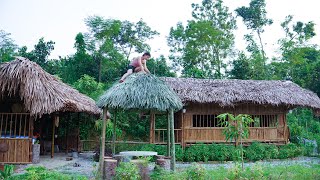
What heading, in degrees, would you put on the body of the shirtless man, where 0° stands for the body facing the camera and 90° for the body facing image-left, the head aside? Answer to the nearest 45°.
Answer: approximately 270°

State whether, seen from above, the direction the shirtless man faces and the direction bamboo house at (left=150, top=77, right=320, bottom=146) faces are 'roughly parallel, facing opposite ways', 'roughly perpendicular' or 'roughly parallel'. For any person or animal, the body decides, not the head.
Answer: roughly perpendicular

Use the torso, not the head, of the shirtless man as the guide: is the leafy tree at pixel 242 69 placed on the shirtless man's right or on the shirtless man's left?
on the shirtless man's left

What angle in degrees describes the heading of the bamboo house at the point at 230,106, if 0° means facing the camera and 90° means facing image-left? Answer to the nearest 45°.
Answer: approximately 0°

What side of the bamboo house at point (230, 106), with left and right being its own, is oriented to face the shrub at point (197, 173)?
front

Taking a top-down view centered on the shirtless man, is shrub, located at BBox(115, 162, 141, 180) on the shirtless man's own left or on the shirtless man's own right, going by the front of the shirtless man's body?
on the shirtless man's own right

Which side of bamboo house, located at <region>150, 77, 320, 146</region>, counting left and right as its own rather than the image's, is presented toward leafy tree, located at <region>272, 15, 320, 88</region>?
back

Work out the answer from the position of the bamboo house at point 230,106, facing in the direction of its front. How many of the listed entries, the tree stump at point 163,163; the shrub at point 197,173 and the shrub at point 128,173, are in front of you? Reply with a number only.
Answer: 3

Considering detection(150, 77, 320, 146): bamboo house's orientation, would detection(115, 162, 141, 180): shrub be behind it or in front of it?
in front

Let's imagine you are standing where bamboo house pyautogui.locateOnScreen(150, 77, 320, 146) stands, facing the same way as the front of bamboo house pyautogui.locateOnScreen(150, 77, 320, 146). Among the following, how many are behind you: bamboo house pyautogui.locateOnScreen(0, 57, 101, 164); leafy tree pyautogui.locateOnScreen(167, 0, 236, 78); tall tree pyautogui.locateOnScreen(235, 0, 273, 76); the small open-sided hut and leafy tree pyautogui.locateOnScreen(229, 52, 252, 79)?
3
